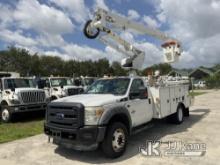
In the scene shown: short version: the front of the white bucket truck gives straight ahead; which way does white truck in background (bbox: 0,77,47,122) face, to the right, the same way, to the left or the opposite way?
to the left

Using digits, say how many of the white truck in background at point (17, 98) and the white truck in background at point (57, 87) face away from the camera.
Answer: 0

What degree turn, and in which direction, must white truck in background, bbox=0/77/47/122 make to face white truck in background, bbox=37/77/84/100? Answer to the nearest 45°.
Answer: approximately 90° to its left

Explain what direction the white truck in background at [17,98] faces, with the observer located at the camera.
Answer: facing the viewer and to the right of the viewer

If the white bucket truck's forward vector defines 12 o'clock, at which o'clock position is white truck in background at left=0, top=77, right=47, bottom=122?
The white truck in background is roughly at 3 o'clock from the white bucket truck.

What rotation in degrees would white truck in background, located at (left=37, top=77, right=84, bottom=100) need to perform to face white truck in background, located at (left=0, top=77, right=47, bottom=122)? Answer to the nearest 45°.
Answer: approximately 90° to its right

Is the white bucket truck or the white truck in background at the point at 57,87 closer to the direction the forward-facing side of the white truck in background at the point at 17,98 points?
the white bucket truck
